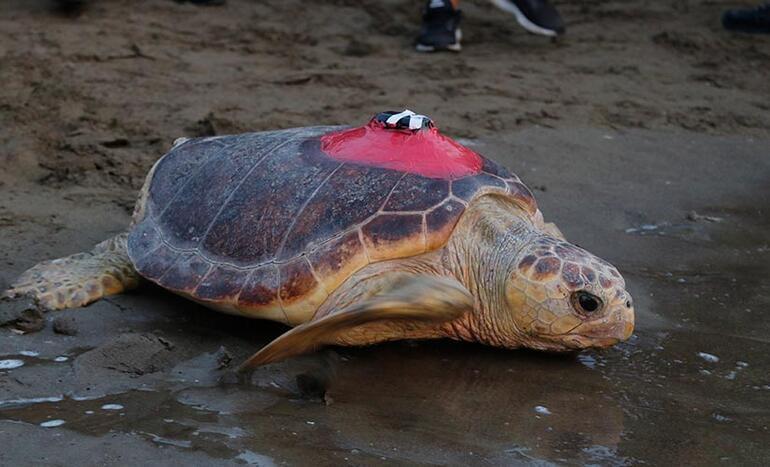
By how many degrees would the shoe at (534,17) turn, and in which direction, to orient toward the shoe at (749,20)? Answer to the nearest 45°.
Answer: approximately 45° to its left

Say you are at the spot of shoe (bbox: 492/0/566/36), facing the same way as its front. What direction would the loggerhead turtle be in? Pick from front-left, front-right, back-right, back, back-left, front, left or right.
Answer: front-right

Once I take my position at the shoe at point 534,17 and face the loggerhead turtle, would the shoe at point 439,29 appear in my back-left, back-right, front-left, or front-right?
front-right

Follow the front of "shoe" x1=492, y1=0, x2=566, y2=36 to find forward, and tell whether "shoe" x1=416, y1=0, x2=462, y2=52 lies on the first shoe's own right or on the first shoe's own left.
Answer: on the first shoe's own right

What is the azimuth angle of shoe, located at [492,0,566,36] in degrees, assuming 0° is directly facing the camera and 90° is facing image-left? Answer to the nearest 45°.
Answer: approximately 315°
